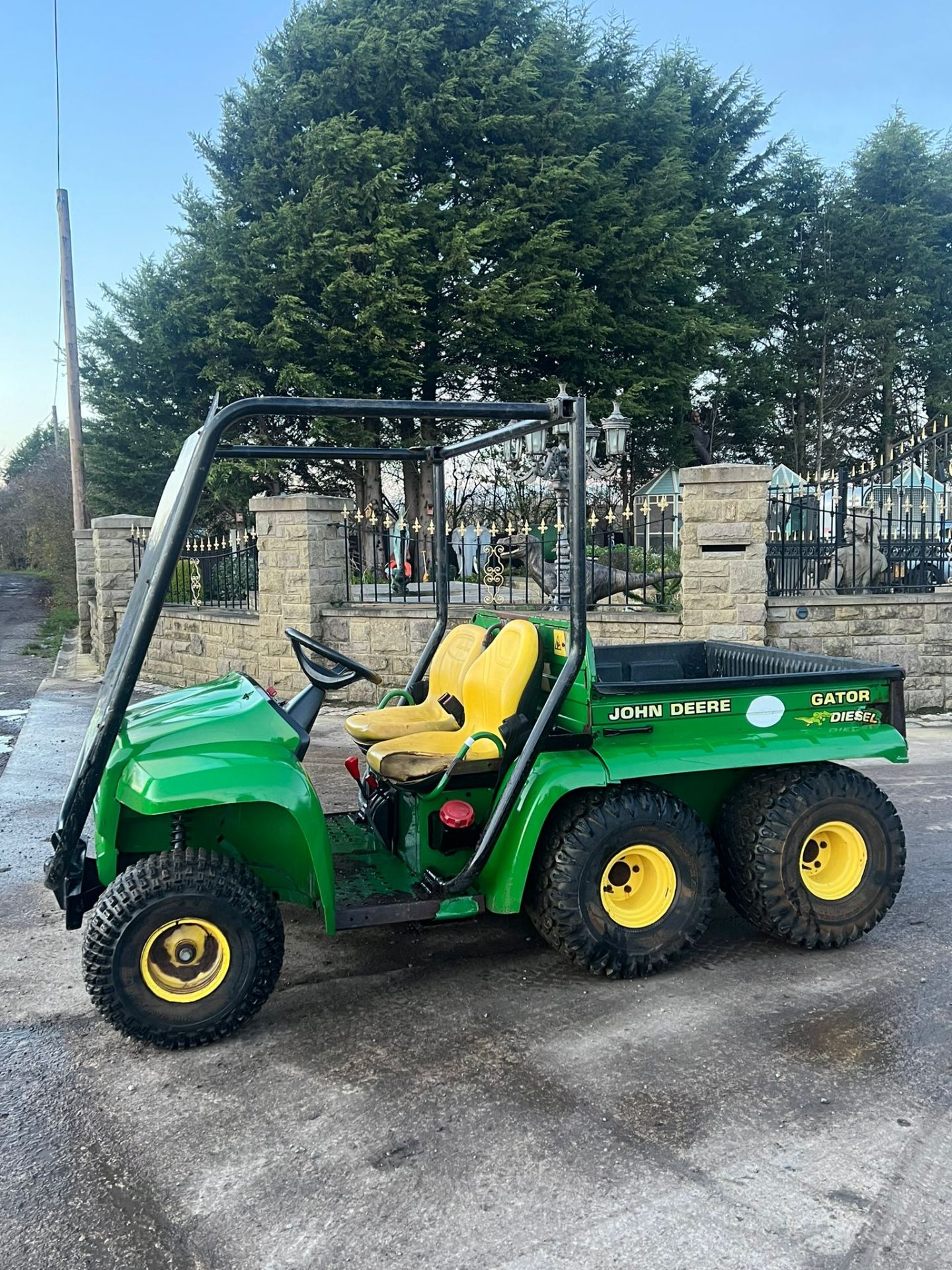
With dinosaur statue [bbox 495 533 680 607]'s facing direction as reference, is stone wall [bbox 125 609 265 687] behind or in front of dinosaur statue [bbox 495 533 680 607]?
in front

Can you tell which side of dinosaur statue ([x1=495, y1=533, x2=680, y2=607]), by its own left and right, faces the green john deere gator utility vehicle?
left

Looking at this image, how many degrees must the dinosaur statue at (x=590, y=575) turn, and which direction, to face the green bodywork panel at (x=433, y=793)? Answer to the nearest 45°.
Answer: approximately 90° to its left

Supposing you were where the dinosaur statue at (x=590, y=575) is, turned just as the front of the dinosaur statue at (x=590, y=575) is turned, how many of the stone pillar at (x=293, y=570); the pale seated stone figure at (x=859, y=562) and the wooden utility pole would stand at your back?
1

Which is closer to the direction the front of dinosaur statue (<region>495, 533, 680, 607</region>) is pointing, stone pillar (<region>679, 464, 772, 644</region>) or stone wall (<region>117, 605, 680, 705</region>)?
the stone wall

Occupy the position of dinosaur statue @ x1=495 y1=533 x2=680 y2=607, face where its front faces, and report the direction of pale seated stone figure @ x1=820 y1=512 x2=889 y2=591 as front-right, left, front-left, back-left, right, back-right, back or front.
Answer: back

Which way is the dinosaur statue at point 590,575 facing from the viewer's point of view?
to the viewer's left

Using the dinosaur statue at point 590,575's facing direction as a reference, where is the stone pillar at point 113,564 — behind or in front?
in front

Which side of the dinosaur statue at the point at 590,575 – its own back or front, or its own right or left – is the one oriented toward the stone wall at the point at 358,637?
front

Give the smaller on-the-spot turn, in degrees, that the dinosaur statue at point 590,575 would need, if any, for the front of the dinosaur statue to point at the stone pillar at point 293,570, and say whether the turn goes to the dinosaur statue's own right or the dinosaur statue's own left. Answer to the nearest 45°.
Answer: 0° — it already faces it

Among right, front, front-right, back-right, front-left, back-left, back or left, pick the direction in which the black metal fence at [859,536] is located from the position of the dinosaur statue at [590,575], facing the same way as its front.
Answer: back

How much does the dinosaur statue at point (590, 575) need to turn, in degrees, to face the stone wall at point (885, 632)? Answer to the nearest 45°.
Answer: approximately 180°
